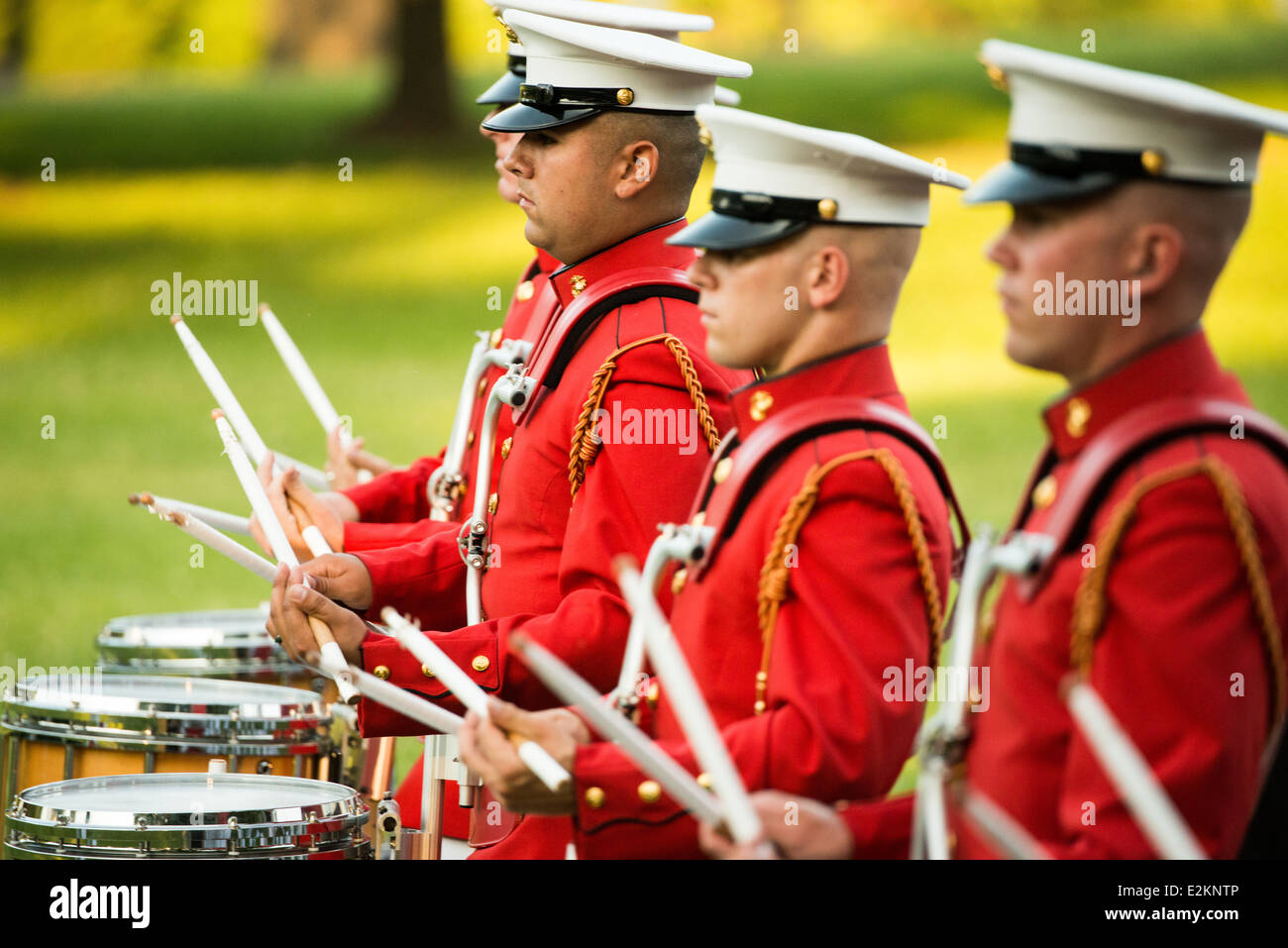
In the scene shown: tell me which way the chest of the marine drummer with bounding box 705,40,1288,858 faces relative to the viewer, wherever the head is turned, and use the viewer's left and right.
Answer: facing to the left of the viewer

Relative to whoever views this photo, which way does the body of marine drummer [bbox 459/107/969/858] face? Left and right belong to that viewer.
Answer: facing to the left of the viewer

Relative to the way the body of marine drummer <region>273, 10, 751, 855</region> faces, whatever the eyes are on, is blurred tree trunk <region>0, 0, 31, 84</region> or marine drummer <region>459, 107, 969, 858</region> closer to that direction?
the blurred tree trunk

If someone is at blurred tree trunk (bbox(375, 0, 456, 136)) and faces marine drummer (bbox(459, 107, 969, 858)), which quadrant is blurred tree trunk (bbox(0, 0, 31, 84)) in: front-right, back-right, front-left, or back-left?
back-right

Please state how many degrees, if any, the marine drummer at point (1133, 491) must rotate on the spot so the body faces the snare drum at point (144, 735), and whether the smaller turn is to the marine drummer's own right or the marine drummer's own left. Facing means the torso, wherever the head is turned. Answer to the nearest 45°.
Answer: approximately 45° to the marine drummer's own right

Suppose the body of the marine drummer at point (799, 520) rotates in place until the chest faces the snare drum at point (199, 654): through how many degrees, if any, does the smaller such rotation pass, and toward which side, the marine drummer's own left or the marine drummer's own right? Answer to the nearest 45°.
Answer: approximately 45° to the marine drummer's own right

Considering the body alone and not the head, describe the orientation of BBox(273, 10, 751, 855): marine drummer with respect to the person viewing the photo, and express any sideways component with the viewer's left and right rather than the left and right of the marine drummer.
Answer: facing to the left of the viewer
